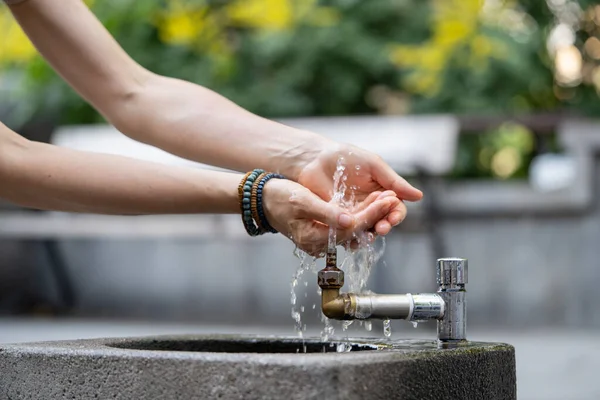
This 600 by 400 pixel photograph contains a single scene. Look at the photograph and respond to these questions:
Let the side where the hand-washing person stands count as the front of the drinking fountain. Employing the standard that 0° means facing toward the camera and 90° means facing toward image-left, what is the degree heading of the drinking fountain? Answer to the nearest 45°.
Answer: approximately 90°

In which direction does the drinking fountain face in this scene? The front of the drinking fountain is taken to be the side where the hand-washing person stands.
to the viewer's left
